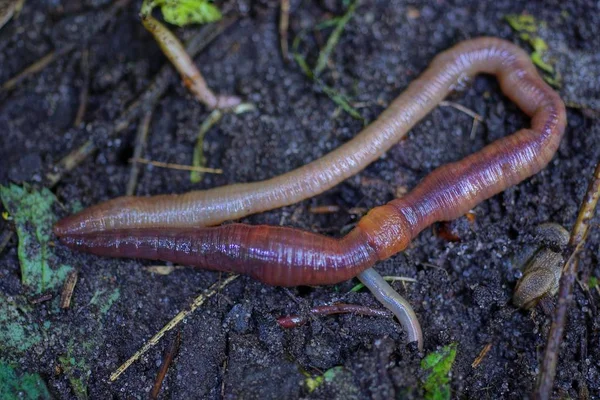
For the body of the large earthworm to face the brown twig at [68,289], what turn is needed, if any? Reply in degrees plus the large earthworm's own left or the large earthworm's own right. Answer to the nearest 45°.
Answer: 0° — it already faces it

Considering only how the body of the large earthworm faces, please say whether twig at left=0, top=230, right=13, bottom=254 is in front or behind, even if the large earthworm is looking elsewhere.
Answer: in front

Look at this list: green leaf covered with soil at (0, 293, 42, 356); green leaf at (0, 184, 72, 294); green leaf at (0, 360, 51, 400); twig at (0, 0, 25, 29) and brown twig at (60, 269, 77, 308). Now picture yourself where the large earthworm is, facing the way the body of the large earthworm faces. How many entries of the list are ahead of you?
5

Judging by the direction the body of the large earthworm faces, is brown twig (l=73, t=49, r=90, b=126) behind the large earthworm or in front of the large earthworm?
in front

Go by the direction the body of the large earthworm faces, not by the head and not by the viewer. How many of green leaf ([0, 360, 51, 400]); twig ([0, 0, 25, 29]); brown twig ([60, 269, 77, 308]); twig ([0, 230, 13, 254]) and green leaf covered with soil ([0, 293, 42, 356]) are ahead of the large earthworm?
5

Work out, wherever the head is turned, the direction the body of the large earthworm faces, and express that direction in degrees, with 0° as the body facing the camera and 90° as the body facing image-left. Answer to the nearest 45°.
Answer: approximately 90°

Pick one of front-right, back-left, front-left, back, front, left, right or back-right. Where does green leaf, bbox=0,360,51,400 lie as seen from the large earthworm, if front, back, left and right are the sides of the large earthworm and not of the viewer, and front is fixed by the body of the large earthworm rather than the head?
front

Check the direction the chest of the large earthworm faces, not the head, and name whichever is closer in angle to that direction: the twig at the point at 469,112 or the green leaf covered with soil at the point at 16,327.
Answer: the green leaf covered with soil

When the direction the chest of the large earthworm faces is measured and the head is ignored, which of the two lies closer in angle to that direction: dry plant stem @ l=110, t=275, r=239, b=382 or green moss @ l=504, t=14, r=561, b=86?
the dry plant stem
